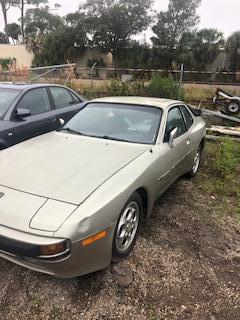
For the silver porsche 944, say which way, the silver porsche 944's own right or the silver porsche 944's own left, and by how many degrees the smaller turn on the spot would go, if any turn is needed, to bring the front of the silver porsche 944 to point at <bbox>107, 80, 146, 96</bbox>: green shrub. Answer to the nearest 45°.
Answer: approximately 135° to the silver porsche 944's own right

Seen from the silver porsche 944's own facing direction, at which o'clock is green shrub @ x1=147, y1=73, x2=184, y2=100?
The green shrub is roughly at 5 o'clock from the silver porsche 944.

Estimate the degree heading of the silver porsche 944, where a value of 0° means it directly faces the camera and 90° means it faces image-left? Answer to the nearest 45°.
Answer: approximately 45°
